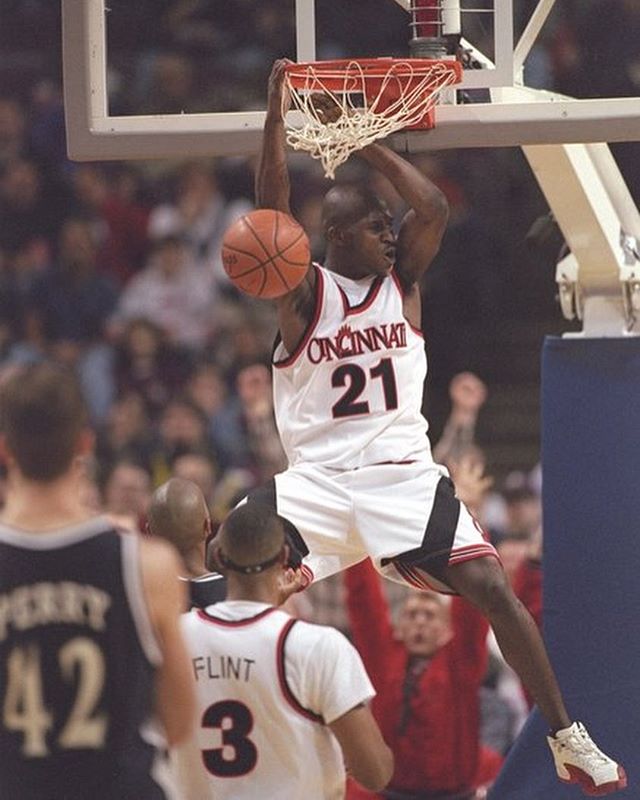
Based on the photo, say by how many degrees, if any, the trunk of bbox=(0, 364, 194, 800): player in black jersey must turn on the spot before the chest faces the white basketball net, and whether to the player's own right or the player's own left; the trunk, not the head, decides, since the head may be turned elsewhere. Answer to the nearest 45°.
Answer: approximately 45° to the player's own right

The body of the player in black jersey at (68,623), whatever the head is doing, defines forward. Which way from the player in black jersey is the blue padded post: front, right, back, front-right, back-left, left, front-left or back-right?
front-right

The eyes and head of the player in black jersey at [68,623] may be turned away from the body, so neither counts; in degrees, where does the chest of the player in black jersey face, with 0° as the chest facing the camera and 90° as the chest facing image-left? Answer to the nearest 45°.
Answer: approximately 180°

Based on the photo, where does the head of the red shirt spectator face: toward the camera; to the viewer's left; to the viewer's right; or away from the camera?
toward the camera

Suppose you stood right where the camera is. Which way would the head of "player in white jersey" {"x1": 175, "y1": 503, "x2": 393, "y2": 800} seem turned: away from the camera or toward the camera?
away from the camera

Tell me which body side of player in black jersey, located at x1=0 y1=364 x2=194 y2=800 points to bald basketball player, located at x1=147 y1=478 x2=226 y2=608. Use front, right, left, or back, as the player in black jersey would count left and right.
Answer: front

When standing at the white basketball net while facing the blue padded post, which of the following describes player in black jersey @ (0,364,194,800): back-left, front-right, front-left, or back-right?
back-right

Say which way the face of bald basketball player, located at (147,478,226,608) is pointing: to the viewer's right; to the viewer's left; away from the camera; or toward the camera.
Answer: away from the camera

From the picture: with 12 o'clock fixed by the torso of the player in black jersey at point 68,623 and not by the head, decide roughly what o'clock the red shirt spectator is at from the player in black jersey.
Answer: The red shirt spectator is roughly at 1 o'clock from the player in black jersey.

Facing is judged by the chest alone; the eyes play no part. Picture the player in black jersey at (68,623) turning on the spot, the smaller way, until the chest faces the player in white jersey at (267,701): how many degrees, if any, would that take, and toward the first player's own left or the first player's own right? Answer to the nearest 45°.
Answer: approximately 45° to the first player's own right
